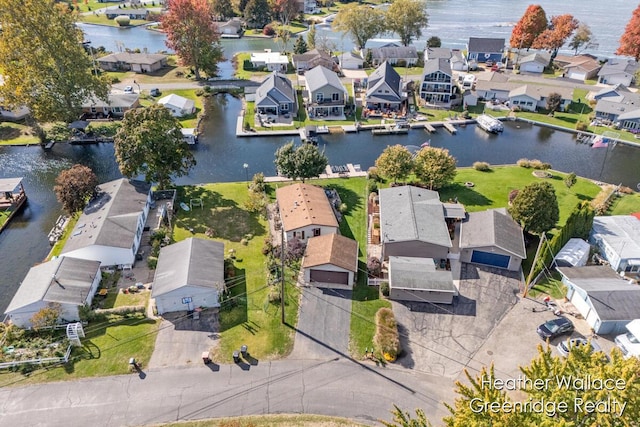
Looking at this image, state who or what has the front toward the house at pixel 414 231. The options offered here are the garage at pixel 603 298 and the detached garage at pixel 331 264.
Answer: the garage at pixel 603 298

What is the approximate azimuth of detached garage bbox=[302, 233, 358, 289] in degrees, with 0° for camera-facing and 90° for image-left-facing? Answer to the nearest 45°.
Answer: approximately 0°

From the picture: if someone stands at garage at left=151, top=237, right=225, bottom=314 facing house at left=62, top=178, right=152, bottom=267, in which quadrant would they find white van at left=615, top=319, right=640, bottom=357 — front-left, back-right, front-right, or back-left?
back-right

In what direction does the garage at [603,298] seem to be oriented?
to the viewer's left

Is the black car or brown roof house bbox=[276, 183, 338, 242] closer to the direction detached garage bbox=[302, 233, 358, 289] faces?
the black car

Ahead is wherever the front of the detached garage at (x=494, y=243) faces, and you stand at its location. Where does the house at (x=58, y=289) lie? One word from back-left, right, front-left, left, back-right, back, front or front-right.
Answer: front-right

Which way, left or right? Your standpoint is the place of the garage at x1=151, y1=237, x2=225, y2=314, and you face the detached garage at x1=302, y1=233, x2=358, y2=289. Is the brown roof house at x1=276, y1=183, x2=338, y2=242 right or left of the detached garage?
left
